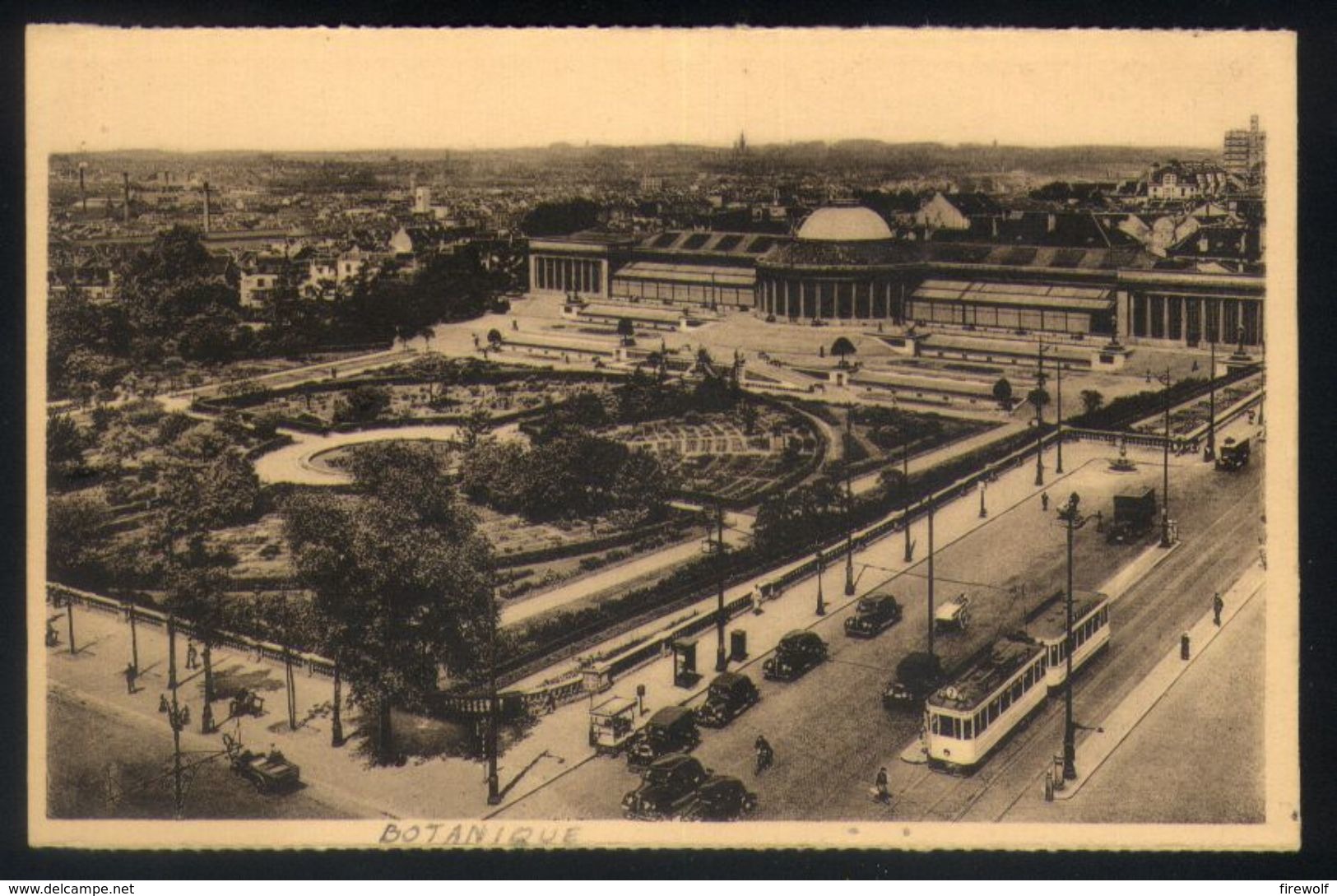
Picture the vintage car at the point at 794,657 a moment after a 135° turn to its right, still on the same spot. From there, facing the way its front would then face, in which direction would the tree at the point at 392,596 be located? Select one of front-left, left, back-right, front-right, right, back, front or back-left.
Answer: left

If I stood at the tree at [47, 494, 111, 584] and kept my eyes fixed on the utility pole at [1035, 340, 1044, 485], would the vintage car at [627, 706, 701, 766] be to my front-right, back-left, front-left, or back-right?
front-right

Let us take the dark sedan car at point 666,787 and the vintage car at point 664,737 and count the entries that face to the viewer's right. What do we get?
0

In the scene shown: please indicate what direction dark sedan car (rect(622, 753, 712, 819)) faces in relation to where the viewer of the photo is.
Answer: facing the viewer and to the left of the viewer

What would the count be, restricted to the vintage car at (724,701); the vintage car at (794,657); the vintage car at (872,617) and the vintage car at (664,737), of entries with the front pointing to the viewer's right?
0

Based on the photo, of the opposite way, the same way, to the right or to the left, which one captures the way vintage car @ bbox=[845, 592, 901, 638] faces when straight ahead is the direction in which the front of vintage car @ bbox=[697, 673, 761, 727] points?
the same way

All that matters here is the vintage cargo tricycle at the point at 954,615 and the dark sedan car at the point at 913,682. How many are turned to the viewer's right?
0

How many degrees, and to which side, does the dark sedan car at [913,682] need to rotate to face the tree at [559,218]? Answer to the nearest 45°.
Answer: approximately 90° to its right
